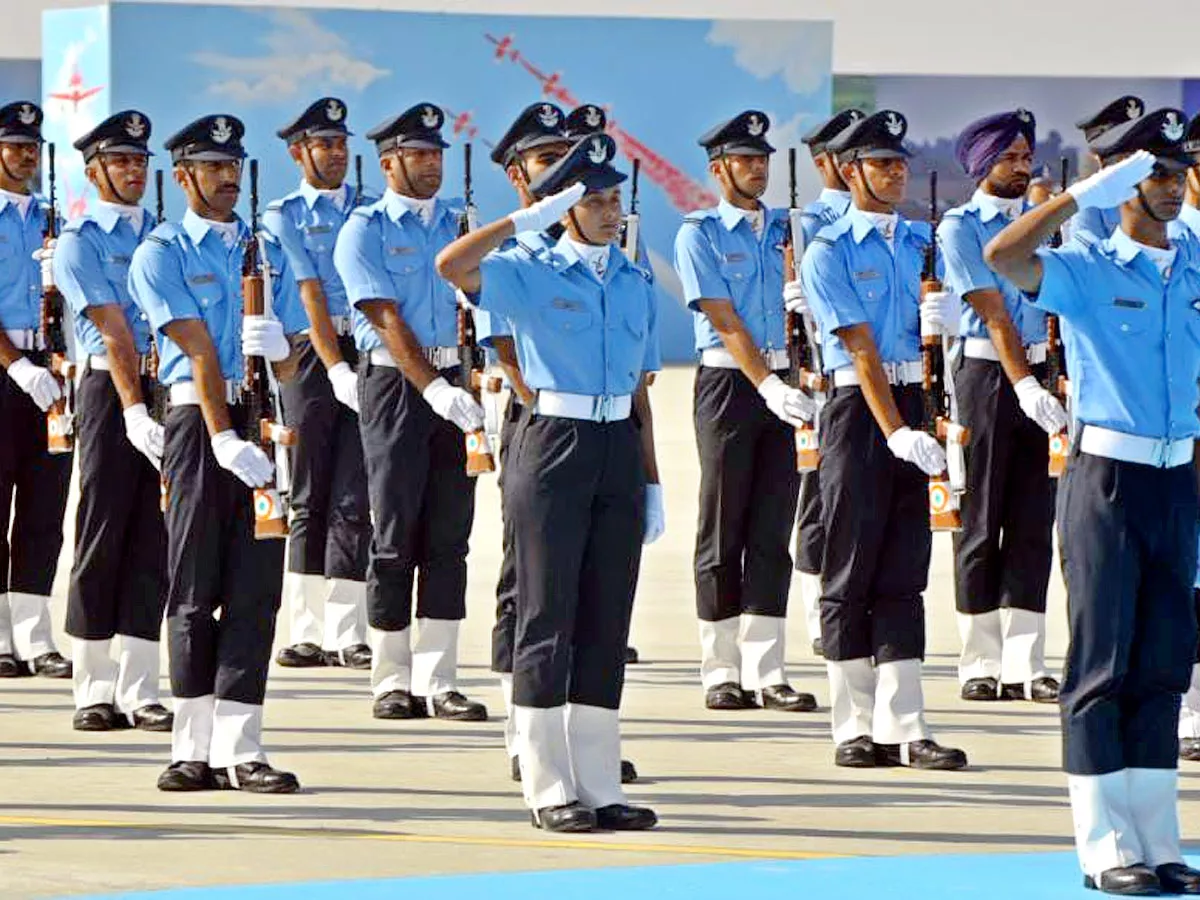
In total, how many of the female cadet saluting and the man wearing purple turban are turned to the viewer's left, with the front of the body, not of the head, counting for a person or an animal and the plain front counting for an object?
0

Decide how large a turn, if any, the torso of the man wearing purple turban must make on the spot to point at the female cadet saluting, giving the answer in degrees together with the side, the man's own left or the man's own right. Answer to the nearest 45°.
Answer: approximately 90° to the man's own right

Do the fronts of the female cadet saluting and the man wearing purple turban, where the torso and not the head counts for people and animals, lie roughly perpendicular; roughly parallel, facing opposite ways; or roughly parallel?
roughly parallel

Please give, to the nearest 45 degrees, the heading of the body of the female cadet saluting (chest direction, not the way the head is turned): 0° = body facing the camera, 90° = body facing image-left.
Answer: approximately 315°

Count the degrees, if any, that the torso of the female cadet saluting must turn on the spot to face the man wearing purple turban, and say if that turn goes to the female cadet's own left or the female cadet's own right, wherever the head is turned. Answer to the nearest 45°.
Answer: approximately 90° to the female cadet's own left

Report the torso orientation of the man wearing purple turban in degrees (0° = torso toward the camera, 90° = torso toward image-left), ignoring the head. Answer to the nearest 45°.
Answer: approximately 315°
